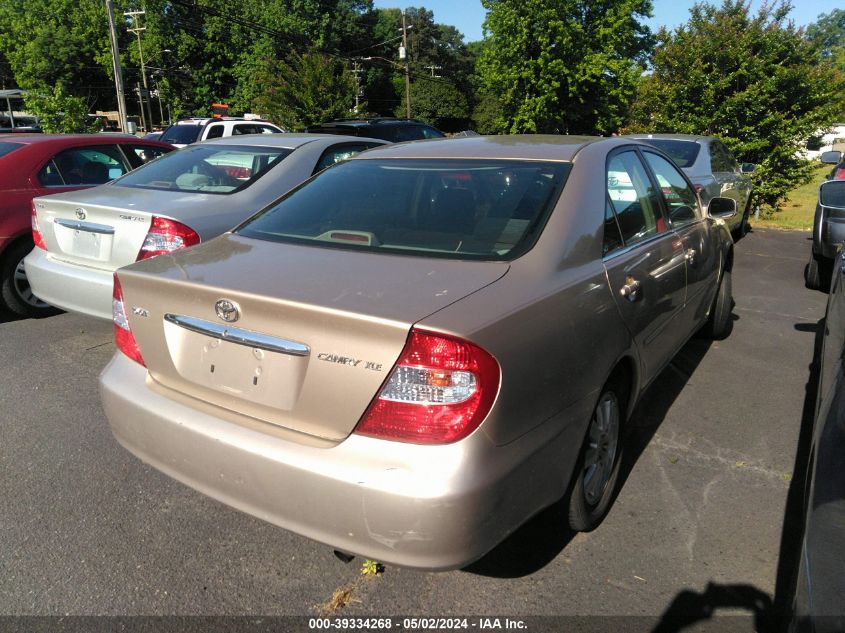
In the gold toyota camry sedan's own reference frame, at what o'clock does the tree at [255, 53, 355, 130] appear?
The tree is roughly at 10 o'clock from the gold toyota camry sedan.

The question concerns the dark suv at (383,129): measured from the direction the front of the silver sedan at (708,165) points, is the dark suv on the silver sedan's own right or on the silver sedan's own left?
on the silver sedan's own left

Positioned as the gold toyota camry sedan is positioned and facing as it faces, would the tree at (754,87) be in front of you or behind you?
in front

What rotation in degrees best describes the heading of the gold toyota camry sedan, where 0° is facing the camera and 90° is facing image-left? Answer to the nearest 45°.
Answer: approximately 225°

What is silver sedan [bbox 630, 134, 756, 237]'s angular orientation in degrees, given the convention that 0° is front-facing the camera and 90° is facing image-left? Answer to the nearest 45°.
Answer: approximately 225°

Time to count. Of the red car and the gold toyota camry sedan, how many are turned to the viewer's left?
0

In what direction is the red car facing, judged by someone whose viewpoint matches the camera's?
facing away from the viewer and to the right of the viewer

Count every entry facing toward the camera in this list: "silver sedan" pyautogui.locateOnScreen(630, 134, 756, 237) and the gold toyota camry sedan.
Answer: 0

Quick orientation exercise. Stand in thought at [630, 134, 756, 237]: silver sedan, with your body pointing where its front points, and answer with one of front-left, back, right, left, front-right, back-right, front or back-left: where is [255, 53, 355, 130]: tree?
left

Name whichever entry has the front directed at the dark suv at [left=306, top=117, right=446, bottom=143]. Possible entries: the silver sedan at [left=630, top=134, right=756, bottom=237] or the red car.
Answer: the red car

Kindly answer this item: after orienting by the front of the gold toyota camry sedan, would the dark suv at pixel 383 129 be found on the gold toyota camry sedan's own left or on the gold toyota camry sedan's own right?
on the gold toyota camry sedan's own left
